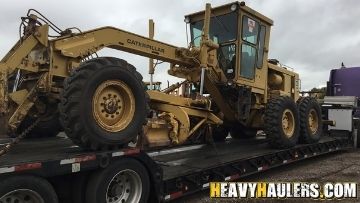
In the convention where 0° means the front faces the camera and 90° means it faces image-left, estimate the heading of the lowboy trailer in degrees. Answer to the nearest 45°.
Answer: approximately 225°

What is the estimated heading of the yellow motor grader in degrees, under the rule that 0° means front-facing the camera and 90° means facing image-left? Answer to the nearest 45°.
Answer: approximately 45°
